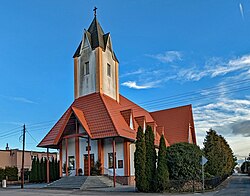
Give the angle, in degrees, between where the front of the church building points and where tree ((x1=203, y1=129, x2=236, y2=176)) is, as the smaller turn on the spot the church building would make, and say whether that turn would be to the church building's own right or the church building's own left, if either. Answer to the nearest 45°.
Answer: approximately 135° to the church building's own left

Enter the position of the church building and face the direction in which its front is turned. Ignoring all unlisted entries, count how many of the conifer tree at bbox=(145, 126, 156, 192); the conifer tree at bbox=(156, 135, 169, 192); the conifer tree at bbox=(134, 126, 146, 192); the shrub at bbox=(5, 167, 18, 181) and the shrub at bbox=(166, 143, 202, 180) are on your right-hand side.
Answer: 1

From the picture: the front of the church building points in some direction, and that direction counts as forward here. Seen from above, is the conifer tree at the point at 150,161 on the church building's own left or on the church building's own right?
on the church building's own left

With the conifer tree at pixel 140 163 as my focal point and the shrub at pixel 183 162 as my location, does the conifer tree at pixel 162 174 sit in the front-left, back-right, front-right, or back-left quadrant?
front-left

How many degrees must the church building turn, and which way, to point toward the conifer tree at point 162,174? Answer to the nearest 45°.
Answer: approximately 45° to its left

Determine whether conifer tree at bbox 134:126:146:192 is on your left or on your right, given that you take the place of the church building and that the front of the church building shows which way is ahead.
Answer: on your left

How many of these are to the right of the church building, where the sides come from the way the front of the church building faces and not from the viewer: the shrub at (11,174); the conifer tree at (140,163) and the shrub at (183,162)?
1

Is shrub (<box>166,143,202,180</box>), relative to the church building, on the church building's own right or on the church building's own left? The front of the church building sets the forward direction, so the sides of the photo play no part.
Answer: on the church building's own left

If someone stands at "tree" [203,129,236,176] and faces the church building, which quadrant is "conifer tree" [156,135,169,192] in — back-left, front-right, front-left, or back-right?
front-left

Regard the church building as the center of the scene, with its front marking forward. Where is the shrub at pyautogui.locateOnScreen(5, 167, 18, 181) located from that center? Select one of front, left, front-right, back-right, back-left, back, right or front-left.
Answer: right

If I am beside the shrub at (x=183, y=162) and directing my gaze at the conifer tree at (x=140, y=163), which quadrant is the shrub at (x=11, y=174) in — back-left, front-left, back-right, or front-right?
front-right

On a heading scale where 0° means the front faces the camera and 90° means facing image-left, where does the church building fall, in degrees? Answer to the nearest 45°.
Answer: approximately 45°
